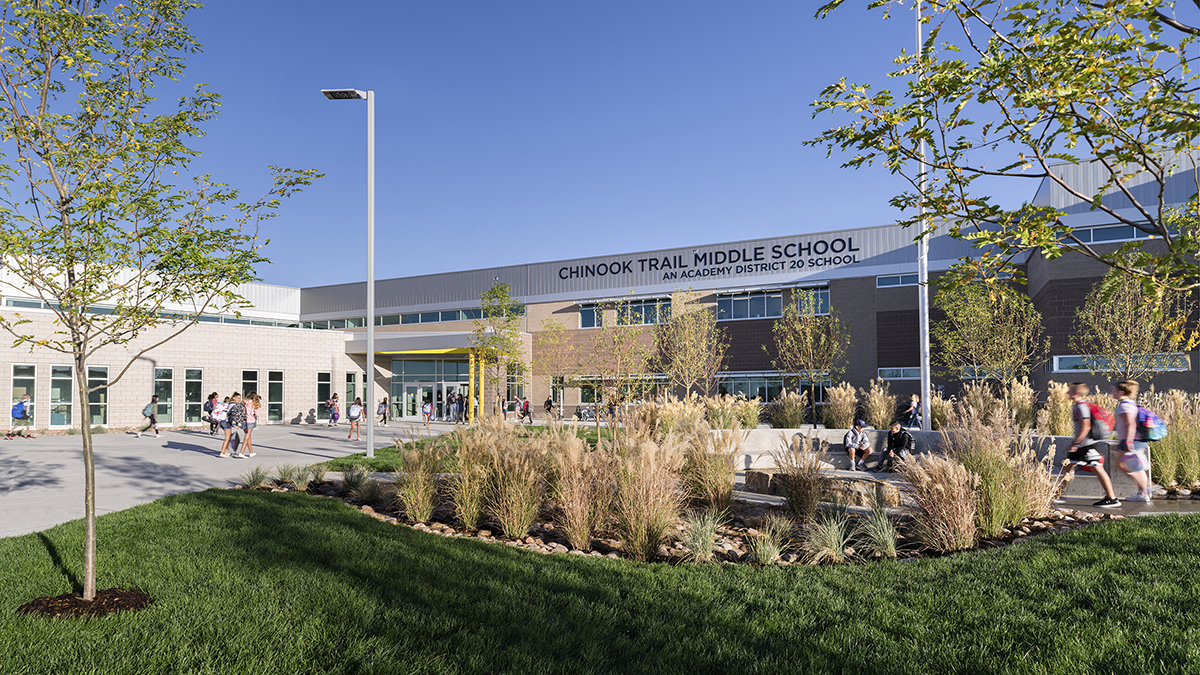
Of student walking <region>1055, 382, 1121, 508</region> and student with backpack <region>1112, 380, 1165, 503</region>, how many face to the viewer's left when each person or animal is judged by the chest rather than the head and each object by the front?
2

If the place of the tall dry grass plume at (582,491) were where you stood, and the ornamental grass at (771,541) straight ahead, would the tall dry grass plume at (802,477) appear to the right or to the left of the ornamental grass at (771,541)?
left

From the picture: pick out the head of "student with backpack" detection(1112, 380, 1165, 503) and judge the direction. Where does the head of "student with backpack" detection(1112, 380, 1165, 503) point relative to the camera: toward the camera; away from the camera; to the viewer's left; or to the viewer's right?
to the viewer's left

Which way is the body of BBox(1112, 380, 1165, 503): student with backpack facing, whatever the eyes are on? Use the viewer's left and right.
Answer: facing to the left of the viewer

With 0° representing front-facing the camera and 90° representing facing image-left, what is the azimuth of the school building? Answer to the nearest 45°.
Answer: approximately 45°

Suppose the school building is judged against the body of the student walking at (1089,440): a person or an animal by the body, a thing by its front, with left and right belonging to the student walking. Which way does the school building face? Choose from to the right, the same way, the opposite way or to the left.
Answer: to the left

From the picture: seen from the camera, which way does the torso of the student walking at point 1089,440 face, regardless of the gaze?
to the viewer's left

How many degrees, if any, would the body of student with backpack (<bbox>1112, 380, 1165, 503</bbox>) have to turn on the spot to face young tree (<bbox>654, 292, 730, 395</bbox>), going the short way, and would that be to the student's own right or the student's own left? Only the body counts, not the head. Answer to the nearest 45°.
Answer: approximately 45° to the student's own right

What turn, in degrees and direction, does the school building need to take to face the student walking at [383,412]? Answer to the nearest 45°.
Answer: approximately 45° to its right
